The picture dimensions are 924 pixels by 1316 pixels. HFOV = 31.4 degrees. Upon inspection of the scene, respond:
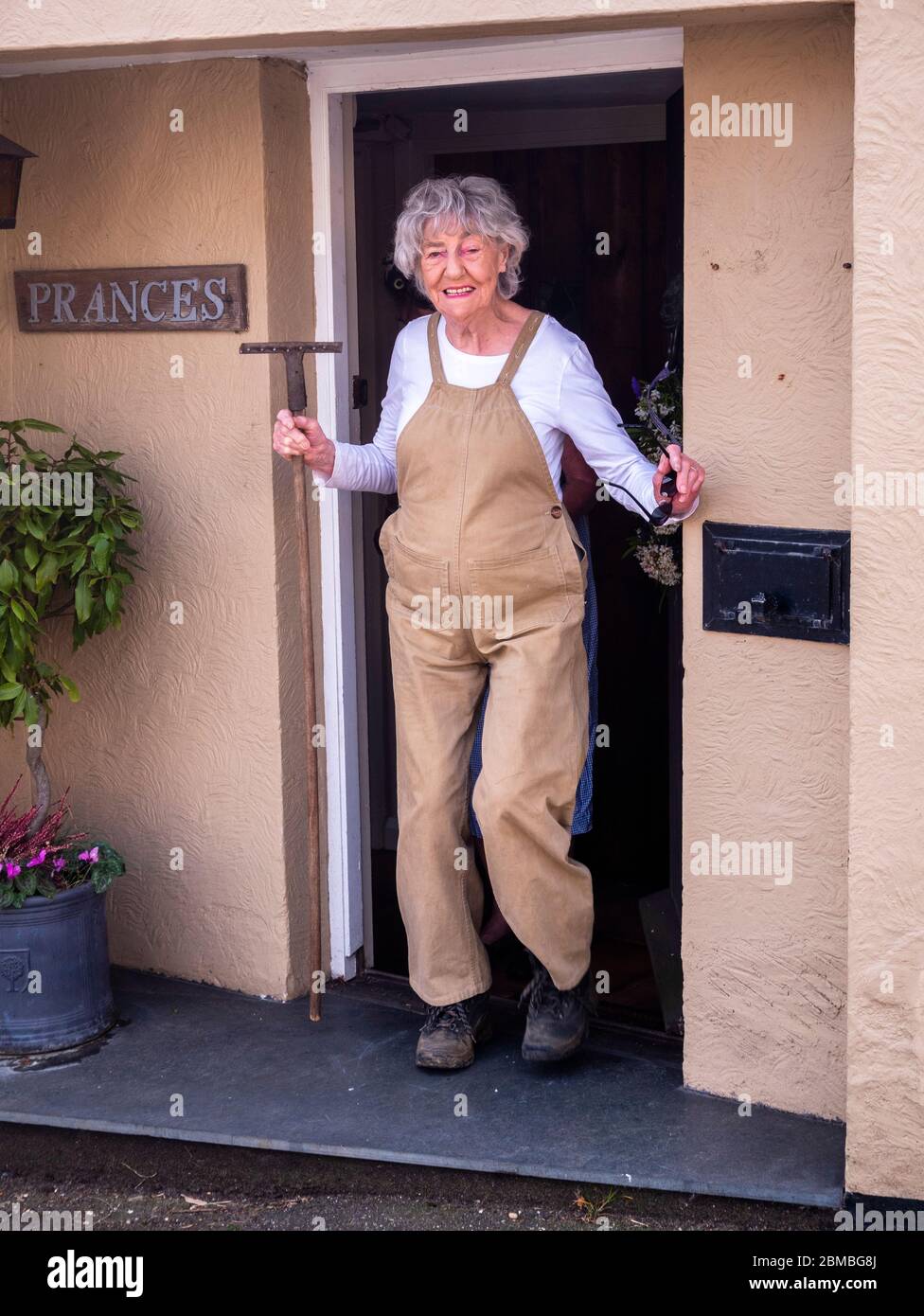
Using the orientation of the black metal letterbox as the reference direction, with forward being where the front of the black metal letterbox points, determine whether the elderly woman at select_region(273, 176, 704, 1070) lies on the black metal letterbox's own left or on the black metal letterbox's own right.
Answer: on the black metal letterbox's own right

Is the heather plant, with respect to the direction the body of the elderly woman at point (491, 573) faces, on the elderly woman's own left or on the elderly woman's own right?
on the elderly woman's own right

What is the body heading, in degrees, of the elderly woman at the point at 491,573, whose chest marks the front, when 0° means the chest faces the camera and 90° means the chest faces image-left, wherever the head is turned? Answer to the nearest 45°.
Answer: approximately 0°

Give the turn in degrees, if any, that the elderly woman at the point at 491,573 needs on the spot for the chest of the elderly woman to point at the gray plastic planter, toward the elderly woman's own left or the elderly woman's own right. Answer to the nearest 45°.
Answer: approximately 90° to the elderly woman's own right

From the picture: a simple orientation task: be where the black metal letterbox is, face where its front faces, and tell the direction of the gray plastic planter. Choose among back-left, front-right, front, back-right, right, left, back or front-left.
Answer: right

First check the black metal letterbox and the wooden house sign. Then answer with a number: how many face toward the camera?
2

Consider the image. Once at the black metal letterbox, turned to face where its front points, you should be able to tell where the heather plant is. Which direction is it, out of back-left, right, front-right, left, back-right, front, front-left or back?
right

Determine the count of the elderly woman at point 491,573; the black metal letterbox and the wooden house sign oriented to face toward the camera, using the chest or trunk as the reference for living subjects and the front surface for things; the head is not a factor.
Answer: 3

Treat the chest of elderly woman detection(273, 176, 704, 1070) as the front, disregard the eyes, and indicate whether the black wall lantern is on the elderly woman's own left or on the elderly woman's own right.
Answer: on the elderly woman's own right
